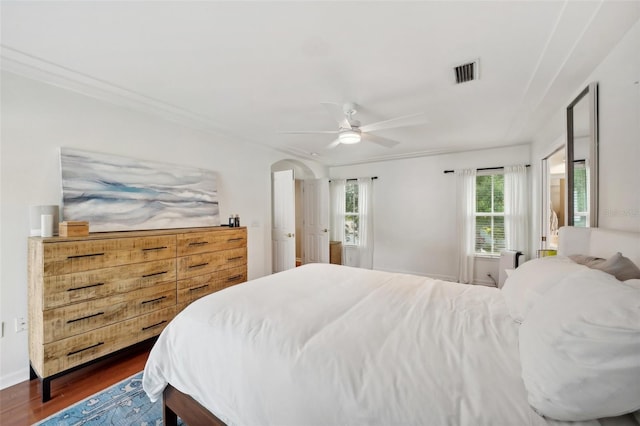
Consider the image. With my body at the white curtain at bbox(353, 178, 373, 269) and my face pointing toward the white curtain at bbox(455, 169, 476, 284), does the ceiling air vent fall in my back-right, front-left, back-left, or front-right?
front-right

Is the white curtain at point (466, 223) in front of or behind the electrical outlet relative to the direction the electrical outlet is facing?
in front

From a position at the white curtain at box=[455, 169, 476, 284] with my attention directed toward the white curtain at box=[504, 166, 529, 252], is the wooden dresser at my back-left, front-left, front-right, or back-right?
back-right

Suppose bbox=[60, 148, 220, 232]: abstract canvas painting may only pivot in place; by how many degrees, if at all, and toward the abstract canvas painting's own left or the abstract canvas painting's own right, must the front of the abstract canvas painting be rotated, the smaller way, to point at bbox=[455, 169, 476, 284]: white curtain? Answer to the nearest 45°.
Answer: approximately 45° to the abstract canvas painting's own left

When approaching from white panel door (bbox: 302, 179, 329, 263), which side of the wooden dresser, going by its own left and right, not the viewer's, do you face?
left

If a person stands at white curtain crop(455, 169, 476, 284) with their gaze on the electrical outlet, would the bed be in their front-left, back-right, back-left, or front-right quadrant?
front-left

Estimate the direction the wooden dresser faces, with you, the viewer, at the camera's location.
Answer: facing the viewer and to the right of the viewer

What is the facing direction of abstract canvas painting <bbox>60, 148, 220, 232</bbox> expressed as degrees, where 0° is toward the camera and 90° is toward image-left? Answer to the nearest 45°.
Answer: approximately 315°

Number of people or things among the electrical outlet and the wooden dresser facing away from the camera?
0

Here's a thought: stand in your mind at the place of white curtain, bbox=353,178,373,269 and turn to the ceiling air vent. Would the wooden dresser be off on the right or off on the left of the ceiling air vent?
right

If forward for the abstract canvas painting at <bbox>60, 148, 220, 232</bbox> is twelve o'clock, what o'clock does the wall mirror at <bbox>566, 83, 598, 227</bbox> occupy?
The wall mirror is roughly at 12 o'clock from the abstract canvas painting.

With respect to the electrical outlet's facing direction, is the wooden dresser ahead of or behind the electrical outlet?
ahead

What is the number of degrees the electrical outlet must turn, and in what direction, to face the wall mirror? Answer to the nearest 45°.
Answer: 0° — it already faces it
